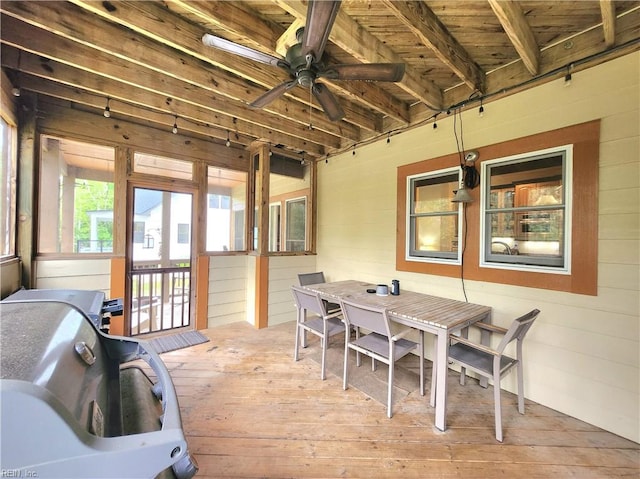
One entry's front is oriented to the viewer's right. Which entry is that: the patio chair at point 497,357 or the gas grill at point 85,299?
the gas grill

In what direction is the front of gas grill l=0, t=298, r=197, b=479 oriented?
to the viewer's right

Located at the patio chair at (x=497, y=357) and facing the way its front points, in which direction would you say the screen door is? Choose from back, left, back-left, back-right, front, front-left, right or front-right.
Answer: front-left

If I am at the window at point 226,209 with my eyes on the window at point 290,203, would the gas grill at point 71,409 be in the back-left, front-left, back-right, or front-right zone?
back-right

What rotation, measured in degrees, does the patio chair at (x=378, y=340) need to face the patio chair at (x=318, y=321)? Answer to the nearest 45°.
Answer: approximately 90° to its left

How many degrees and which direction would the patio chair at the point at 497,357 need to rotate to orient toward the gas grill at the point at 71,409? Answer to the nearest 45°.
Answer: approximately 90° to its left

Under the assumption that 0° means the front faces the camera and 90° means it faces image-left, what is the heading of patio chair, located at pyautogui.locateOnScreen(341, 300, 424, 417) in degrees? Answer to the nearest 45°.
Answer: approximately 225°

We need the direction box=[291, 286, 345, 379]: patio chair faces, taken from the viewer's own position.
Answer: facing away from the viewer and to the right of the viewer

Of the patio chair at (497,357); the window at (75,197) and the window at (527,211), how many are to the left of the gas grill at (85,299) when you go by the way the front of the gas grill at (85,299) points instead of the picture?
1

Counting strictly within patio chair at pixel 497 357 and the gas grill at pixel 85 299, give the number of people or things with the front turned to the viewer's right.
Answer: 1

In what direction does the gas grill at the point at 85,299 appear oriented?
to the viewer's right

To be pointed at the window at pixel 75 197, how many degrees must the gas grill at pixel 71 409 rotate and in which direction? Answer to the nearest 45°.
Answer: approximately 90° to its left
